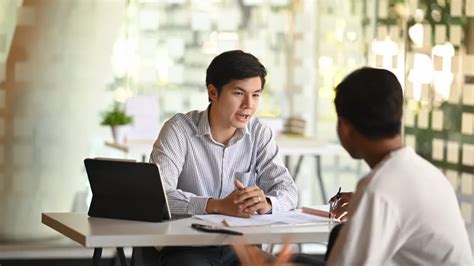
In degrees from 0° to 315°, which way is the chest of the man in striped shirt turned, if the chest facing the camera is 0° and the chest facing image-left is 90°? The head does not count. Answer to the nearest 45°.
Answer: approximately 315°

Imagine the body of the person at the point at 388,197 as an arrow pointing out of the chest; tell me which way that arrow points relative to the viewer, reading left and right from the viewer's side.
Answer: facing away from the viewer and to the left of the viewer

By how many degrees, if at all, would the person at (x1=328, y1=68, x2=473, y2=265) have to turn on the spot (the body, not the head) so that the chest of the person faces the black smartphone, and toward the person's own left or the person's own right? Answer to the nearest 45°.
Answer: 0° — they already face it

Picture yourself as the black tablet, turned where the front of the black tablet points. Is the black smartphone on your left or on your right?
on your right

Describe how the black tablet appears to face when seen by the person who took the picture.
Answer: facing away from the viewer and to the right of the viewer

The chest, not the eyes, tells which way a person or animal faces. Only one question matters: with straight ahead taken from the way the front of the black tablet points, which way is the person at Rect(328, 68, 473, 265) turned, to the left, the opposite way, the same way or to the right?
to the left

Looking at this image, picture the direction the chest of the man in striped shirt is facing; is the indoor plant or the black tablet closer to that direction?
the black tablet

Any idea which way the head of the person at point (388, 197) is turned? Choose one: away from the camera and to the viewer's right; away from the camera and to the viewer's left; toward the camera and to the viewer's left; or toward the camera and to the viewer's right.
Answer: away from the camera and to the viewer's left

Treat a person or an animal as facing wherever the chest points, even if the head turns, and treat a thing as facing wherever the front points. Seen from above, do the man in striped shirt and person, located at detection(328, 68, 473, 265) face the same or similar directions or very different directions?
very different directions

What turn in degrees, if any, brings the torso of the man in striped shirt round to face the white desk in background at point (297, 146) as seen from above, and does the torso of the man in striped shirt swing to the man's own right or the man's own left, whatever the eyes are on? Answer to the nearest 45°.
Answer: approximately 135° to the man's own left
